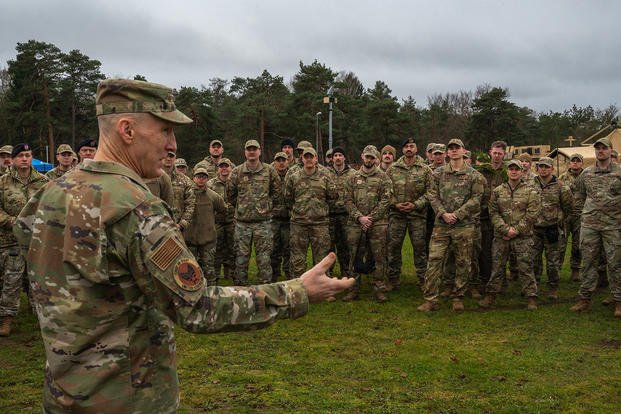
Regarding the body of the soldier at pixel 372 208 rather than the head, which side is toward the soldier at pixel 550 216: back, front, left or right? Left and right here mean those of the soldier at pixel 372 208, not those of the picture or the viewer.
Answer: left

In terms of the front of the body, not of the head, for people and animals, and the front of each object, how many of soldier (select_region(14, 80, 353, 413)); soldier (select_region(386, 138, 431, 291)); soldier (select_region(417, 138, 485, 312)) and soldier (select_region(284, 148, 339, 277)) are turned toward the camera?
3

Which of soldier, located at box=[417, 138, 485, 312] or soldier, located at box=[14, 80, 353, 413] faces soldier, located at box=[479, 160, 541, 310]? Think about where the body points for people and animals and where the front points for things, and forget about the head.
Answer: soldier, located at box=[14, 80, 353, 413]

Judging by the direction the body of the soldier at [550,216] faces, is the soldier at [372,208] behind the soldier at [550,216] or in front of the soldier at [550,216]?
in front

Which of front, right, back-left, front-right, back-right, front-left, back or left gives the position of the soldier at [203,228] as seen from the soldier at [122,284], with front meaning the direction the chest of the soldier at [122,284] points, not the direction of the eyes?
front-left

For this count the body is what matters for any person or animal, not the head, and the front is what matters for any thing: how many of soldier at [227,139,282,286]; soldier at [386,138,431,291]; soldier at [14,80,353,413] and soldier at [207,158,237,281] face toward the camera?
3

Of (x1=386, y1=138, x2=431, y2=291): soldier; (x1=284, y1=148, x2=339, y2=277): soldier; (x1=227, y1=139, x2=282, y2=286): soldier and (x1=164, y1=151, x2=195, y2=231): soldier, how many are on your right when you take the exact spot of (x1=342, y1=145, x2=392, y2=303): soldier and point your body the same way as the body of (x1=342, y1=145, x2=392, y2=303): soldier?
3

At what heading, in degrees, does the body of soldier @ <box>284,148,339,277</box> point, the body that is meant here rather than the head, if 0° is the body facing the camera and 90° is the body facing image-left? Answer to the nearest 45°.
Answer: approximately 0°

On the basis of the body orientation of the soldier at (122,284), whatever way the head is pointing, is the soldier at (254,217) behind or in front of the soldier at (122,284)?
in front

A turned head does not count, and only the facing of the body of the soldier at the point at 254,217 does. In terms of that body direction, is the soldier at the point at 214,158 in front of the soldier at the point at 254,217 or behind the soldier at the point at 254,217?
behind

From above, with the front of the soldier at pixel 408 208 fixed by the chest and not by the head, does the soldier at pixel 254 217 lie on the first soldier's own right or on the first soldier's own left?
on the first soldier's own right
